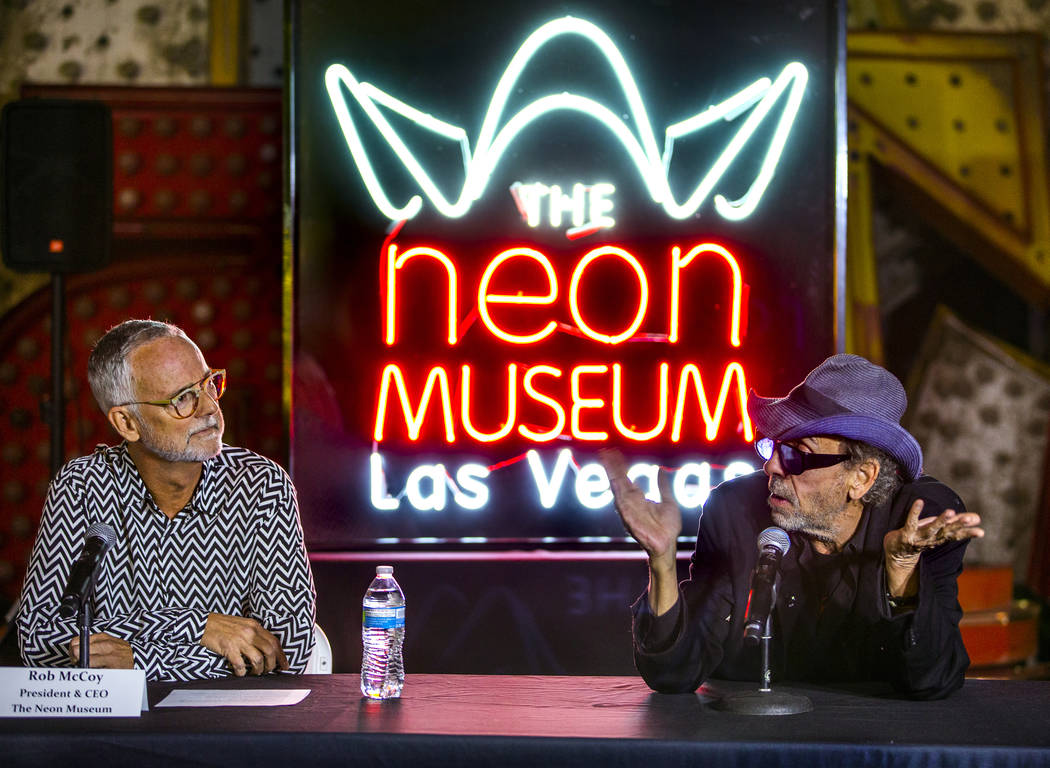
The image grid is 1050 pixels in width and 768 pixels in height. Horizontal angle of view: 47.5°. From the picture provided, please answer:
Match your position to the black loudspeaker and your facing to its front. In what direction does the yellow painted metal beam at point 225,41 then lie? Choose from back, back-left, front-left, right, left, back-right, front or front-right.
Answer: back-left

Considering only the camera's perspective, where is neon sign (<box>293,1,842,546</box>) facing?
facing the viewer

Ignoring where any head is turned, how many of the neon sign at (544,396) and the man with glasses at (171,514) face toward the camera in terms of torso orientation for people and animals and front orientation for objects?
2

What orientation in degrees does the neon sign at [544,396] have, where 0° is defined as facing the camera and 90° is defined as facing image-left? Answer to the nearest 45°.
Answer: approximately 0°

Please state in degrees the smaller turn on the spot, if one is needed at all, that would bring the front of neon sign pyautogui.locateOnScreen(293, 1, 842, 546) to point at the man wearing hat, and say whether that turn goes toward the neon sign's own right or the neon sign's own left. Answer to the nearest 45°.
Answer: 0° — it already faces them

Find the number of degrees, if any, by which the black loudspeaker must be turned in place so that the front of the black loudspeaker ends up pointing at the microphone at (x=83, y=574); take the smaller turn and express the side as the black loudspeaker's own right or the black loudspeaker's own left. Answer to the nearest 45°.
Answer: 0° — it already faces it

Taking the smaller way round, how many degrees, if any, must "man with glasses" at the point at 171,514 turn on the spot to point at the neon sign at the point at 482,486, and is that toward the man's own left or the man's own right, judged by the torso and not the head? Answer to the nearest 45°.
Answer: approximately 135° to the man's own left

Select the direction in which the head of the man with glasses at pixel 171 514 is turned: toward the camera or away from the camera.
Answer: toward the camera

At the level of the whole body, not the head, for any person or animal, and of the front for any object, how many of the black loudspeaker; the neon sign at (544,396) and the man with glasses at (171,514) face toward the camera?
3

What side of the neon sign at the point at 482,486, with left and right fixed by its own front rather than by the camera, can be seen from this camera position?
front

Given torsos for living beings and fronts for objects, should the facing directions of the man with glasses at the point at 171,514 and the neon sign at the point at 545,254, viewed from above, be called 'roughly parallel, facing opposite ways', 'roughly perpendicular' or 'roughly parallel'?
roughly parallel

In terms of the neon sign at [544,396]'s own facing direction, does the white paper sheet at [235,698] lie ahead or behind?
ahead

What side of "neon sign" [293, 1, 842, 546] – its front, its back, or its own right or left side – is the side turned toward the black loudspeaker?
right

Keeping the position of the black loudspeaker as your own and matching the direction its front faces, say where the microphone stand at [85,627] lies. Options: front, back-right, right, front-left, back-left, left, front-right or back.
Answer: front

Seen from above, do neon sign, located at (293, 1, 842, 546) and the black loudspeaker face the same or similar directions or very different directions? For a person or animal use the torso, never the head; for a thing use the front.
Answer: same or similar directions

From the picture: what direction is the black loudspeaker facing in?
toward the camera
